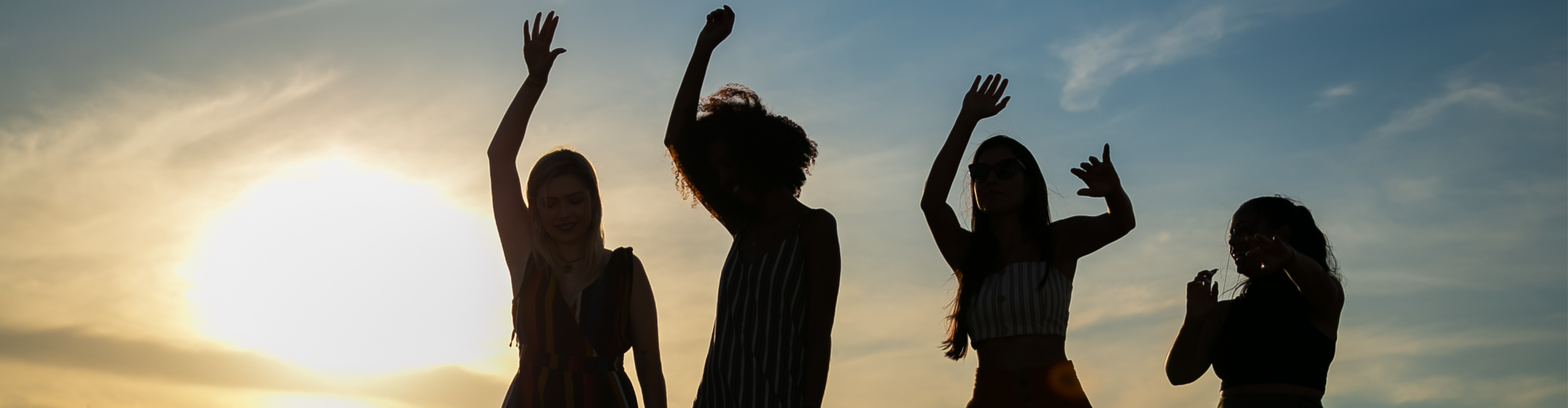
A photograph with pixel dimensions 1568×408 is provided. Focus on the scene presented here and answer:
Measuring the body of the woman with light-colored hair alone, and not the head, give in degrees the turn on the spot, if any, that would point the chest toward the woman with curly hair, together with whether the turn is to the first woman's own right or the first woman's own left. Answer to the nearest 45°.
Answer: approximately 45° to the first woman's own left

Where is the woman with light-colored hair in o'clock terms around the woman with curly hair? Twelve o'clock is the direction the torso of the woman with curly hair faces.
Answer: The woman with light-colored hair is roughly at 2 o'clock from the woman with curly hair.

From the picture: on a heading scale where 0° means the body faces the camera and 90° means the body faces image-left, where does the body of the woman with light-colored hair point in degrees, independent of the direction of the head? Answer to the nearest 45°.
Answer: approximately 0°

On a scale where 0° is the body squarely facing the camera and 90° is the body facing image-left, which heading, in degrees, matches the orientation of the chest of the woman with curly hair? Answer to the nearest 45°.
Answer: approximately 45°

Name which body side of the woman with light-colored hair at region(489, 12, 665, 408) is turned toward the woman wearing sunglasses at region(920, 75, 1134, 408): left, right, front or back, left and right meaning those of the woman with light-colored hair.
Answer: left

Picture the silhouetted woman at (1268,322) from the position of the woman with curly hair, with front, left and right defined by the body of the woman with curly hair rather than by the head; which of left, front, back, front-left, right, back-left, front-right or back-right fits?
back-left
